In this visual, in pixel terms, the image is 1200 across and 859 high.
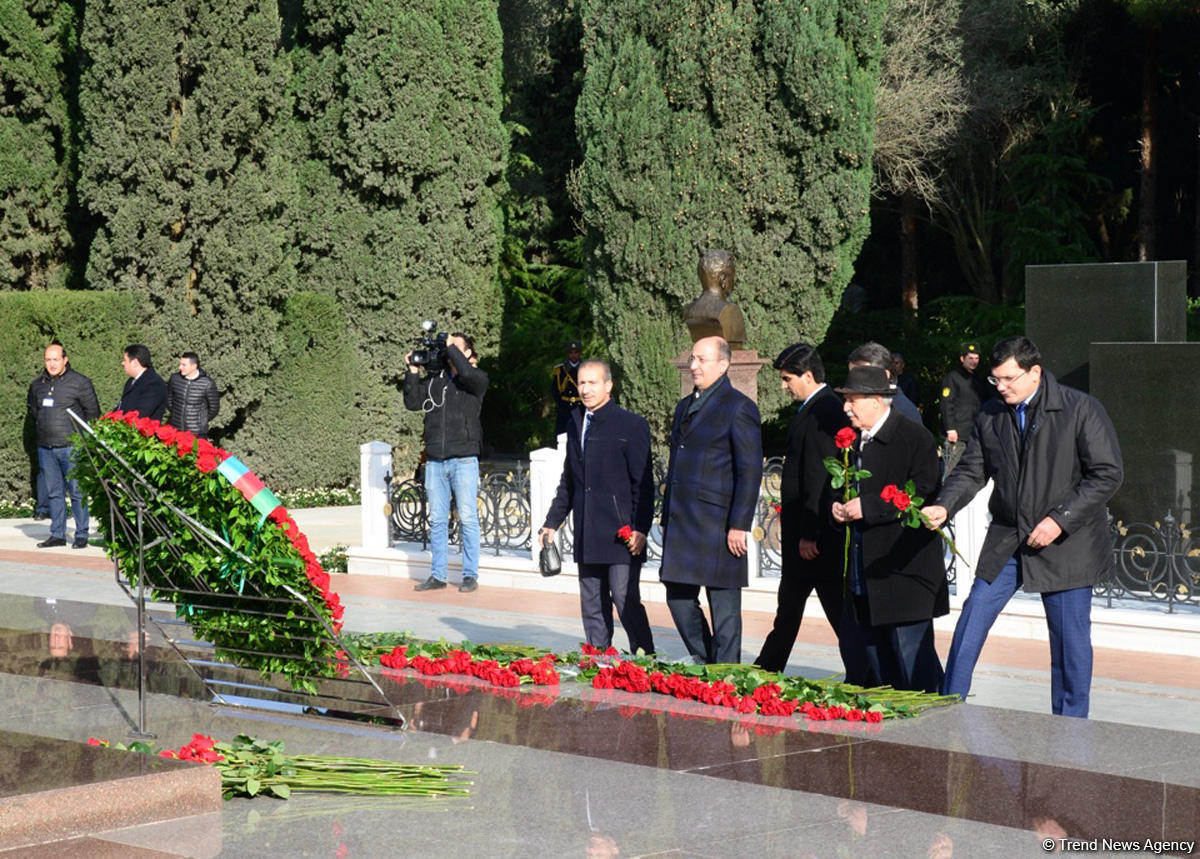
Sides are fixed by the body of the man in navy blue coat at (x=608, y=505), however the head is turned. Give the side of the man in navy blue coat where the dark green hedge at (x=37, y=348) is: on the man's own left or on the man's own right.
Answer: on the man's own right

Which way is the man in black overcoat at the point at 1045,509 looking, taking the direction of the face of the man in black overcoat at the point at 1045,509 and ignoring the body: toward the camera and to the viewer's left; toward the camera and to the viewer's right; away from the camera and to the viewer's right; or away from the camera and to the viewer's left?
toward the camera and to the viewer's left

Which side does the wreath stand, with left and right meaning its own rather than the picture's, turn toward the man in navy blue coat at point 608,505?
front

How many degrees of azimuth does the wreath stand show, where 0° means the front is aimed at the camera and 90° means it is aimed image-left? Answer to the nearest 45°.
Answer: approximately 225°

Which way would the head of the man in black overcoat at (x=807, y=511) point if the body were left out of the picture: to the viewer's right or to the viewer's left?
to the viewer's left

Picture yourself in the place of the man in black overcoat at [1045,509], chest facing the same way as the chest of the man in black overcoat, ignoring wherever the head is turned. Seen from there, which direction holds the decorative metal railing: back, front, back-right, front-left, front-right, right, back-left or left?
back-right

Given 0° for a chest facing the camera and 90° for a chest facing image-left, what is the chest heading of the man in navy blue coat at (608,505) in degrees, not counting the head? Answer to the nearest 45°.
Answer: approximately 45°

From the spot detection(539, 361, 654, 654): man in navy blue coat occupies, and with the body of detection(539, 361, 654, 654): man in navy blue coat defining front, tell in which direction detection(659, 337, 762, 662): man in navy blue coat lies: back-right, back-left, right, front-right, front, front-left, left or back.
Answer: left

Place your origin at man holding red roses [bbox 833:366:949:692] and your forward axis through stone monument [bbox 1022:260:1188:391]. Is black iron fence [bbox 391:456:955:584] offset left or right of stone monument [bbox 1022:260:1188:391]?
left

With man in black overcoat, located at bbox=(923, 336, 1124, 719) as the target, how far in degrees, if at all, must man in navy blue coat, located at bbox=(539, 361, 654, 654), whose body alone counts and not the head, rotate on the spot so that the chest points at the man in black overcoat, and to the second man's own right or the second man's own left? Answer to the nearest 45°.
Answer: approximately 90° to the second man's own left

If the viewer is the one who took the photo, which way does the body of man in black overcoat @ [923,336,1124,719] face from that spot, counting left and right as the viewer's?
facing the viewer and to the left of the viewer
